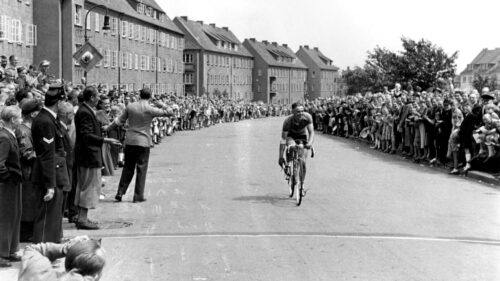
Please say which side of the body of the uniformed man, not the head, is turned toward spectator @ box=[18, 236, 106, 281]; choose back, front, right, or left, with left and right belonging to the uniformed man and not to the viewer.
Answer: right

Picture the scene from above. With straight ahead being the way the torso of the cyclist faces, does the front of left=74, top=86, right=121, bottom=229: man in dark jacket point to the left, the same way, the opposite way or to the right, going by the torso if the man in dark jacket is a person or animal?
to the left

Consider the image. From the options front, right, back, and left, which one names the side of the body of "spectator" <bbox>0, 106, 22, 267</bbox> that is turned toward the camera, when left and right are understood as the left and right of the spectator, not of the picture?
right

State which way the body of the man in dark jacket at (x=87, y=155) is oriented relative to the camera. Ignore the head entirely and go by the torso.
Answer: to the viewer's right

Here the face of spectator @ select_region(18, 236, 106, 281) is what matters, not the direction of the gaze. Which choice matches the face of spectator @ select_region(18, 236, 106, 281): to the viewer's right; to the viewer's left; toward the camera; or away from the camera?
away from the camera

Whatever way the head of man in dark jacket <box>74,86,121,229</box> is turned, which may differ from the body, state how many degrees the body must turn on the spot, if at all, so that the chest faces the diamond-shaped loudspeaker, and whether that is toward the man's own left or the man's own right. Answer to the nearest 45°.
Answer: approximately 90° to the man's own left

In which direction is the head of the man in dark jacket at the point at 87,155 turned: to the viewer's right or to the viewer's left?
to the viewer's right

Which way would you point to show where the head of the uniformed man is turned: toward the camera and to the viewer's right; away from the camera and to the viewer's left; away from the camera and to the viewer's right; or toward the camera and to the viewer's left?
away from the camera and to the viewer's right

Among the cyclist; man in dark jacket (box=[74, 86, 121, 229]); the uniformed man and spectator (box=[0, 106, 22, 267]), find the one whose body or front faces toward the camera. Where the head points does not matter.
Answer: the cyclist

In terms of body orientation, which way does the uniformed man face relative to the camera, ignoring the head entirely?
to the viewer's right

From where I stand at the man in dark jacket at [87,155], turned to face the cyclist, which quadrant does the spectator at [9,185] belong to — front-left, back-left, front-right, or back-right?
back-right

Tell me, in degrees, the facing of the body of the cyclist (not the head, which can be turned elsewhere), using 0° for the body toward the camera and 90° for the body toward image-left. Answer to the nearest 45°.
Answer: approximately 0°
